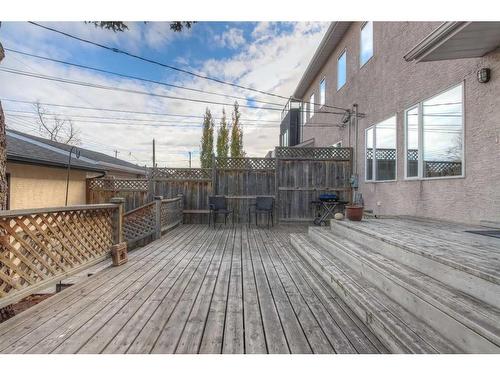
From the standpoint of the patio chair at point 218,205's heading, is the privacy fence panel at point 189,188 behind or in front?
behind

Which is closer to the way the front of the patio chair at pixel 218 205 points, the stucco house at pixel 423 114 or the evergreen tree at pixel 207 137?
the stucco house

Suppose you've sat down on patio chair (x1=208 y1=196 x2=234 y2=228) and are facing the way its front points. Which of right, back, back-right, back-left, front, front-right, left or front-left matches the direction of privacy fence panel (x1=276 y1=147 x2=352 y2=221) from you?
front-left

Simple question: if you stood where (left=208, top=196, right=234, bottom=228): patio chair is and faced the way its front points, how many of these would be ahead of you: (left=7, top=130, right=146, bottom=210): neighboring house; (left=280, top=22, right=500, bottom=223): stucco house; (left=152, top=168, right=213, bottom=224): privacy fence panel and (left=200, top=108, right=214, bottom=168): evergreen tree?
1

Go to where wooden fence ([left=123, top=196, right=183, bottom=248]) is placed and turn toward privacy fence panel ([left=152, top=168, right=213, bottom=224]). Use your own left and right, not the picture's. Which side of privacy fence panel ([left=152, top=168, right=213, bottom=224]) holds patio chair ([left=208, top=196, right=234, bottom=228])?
right

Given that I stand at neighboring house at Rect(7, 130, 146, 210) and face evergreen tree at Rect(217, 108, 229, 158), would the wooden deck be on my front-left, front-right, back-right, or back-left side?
back-right

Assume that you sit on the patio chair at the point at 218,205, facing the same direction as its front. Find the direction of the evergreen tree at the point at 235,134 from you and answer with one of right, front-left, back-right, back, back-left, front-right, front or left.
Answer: back-left

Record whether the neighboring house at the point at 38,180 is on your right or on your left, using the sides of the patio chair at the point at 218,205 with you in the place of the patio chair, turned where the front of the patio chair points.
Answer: on your right

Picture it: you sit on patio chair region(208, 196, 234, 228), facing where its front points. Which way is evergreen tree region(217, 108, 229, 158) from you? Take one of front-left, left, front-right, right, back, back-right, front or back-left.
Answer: back-left
